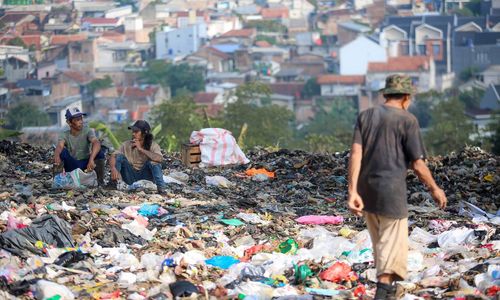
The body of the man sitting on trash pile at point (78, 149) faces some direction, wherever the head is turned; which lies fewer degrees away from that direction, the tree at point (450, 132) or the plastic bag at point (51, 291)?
the plastic bag

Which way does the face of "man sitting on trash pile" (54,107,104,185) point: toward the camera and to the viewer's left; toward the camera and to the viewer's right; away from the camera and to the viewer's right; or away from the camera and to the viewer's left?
toward the camera and to the viewer's right

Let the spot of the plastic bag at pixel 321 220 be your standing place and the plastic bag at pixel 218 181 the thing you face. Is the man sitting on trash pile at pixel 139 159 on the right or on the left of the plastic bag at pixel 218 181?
left

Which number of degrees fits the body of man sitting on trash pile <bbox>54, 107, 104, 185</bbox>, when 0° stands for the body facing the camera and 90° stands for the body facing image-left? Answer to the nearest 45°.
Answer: approximately 0°

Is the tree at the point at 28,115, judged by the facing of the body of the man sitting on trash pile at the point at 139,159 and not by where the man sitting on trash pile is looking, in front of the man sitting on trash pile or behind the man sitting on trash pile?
behind

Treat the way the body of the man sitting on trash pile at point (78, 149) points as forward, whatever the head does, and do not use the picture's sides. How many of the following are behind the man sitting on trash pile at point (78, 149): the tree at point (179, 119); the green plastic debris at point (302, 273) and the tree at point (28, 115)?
2

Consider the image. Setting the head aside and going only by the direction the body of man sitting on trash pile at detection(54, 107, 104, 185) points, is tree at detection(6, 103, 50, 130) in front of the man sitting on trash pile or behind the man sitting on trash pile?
behind

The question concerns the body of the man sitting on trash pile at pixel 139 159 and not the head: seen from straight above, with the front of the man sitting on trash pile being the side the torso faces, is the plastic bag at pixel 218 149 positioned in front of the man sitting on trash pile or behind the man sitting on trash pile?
behind

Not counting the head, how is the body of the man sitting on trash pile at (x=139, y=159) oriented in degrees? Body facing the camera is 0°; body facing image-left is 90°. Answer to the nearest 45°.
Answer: approximately 0°

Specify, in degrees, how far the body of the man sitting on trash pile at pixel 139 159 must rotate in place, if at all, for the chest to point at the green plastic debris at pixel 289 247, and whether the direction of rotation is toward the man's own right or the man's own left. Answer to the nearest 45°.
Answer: approximately 45° to the man's own left

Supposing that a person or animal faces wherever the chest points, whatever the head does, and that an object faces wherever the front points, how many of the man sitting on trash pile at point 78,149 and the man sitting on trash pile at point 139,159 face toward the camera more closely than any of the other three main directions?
2
